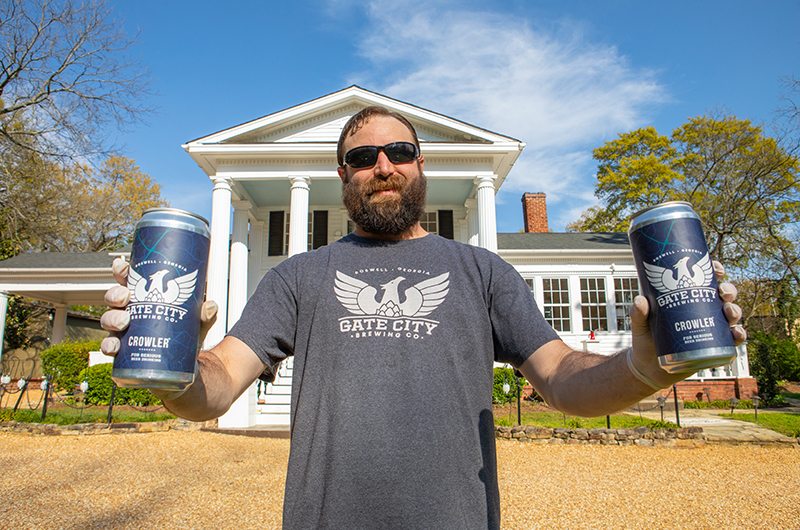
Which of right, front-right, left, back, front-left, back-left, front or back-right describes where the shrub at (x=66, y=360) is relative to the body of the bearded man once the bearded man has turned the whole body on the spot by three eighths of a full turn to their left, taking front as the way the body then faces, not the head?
left

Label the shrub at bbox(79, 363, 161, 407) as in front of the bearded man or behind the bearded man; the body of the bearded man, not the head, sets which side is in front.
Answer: behind

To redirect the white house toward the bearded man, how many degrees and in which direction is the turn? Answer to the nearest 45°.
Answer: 0° — it already faces them

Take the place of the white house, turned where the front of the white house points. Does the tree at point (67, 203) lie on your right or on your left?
on your right

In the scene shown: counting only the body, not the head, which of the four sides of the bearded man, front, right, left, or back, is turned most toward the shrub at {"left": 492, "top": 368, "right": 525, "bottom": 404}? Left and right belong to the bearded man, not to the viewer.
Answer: back

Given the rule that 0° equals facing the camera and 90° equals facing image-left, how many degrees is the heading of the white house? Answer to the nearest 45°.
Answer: approximately 0°

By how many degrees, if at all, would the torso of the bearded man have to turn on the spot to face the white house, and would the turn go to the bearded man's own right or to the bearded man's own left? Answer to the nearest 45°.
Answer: approximately 180°

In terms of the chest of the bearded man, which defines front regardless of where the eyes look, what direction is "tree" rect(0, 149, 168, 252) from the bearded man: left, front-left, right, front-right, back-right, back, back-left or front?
back-right
